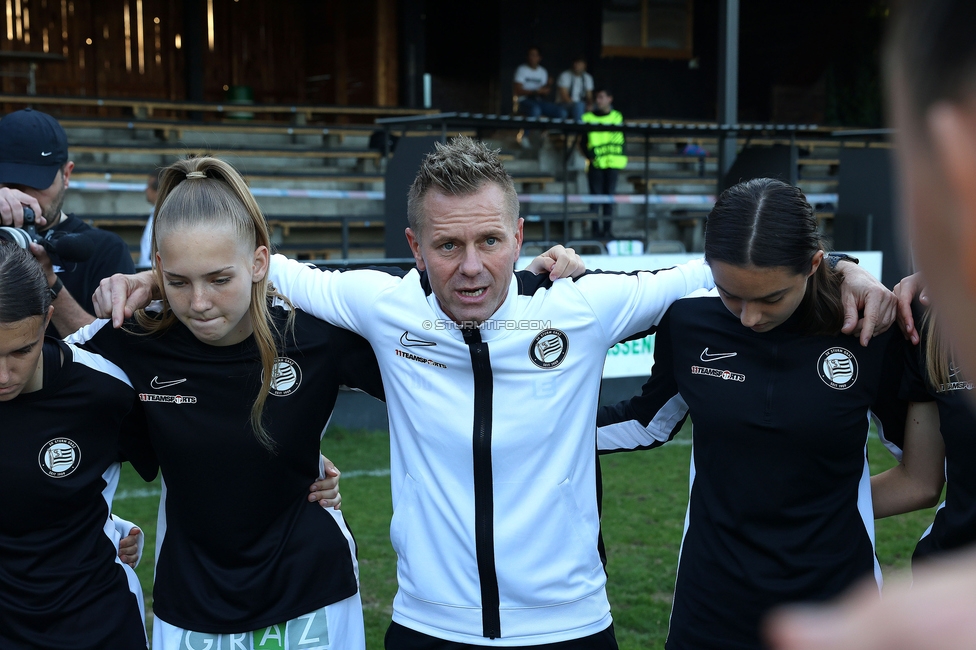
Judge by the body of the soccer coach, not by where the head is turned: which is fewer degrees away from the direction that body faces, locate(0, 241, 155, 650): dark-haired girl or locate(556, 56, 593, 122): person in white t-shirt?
the dark-haired girl

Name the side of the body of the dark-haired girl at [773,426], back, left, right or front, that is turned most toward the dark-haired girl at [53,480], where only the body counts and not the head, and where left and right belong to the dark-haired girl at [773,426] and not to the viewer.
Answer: right

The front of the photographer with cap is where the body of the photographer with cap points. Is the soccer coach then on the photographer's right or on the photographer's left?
on the photographer's left

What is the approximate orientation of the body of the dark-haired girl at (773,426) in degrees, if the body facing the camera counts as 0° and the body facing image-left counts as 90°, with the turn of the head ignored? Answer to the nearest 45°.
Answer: approximately 0°

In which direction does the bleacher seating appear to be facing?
toward the camera

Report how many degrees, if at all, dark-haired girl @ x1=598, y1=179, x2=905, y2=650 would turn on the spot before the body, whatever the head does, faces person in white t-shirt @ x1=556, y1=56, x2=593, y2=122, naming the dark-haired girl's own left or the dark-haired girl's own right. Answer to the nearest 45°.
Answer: approximately 180°

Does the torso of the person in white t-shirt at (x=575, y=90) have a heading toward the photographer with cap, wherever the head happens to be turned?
yes

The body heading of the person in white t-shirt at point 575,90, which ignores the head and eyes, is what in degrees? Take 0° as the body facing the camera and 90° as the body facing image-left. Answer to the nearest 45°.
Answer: approximately 0°
